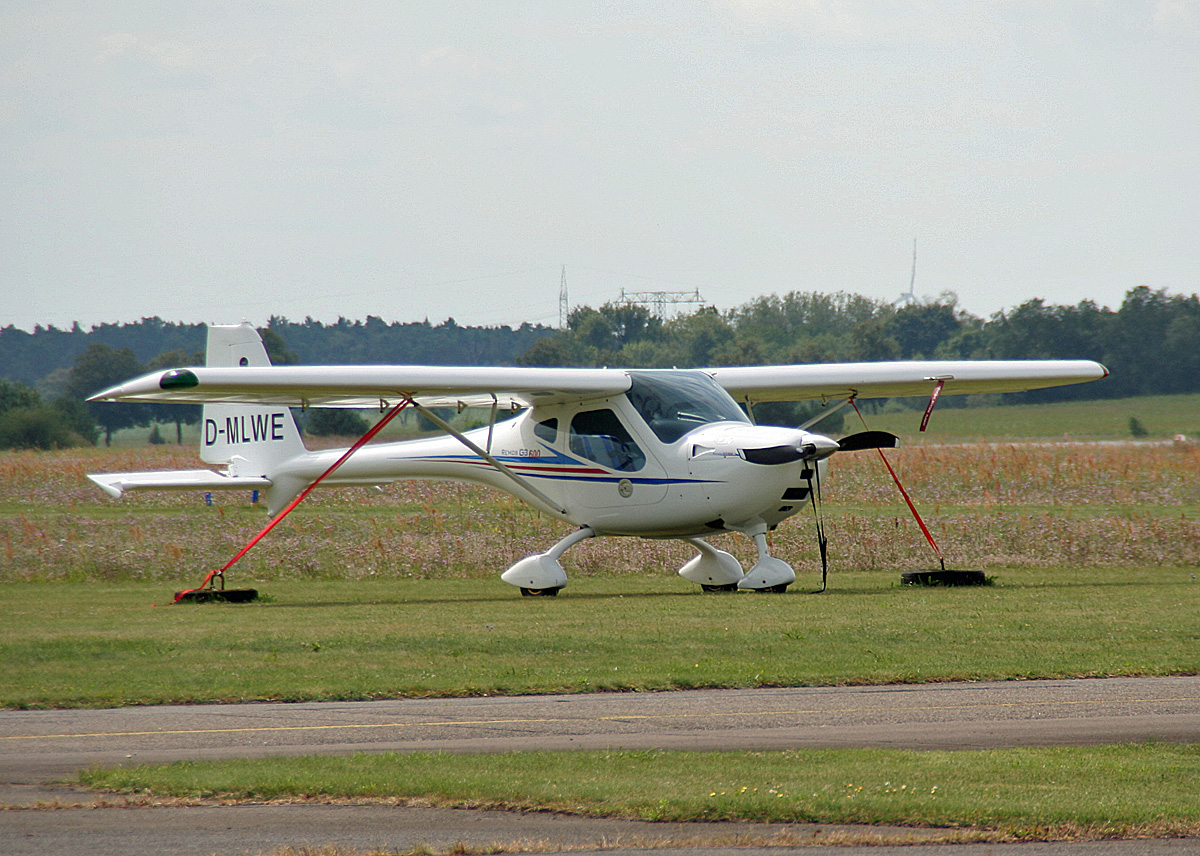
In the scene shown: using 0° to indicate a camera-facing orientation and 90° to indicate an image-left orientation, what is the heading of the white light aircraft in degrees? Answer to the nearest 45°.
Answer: approximately 315°
